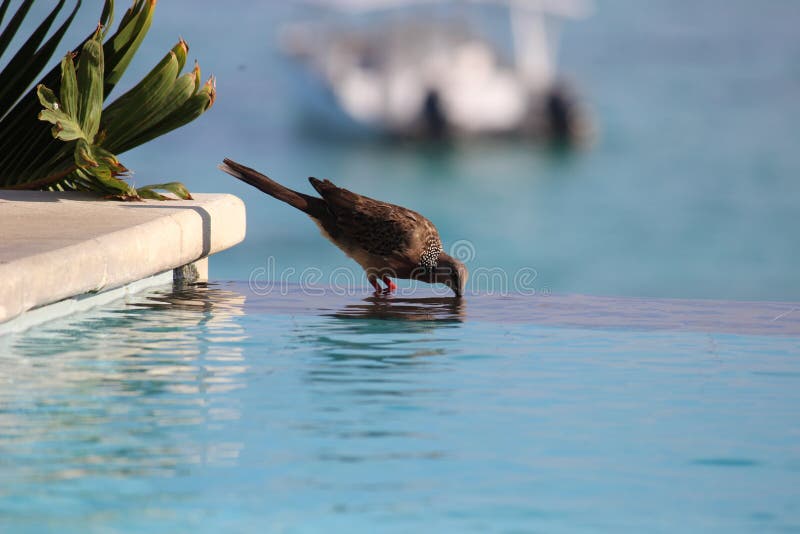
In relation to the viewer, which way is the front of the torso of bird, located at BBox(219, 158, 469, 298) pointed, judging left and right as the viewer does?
facing to the right of the viewer
